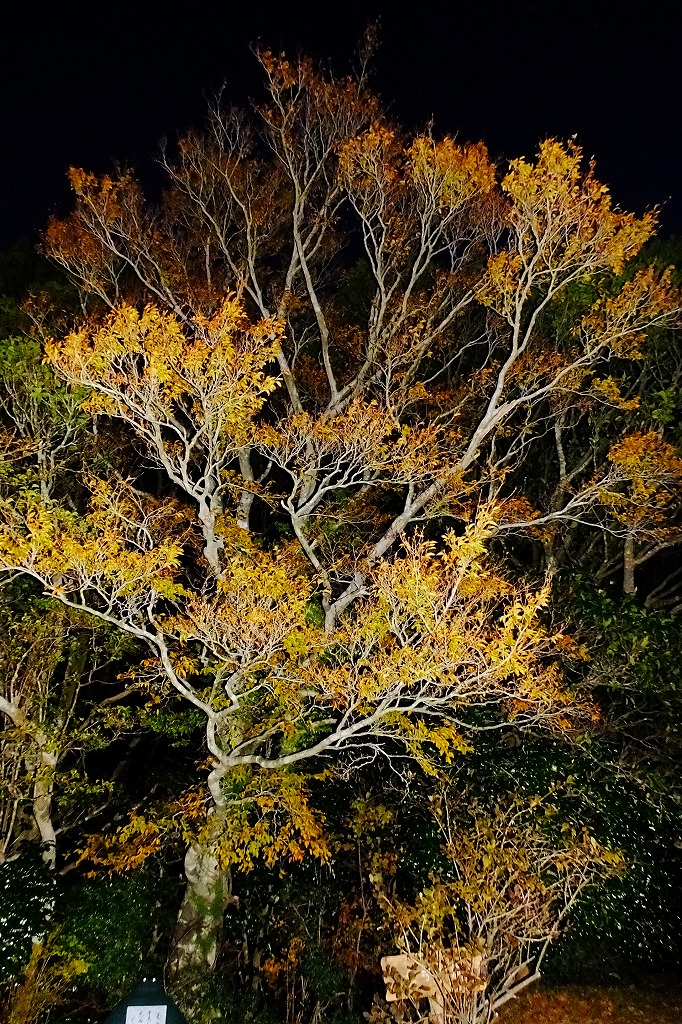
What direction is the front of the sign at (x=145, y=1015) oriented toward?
toward the camera
